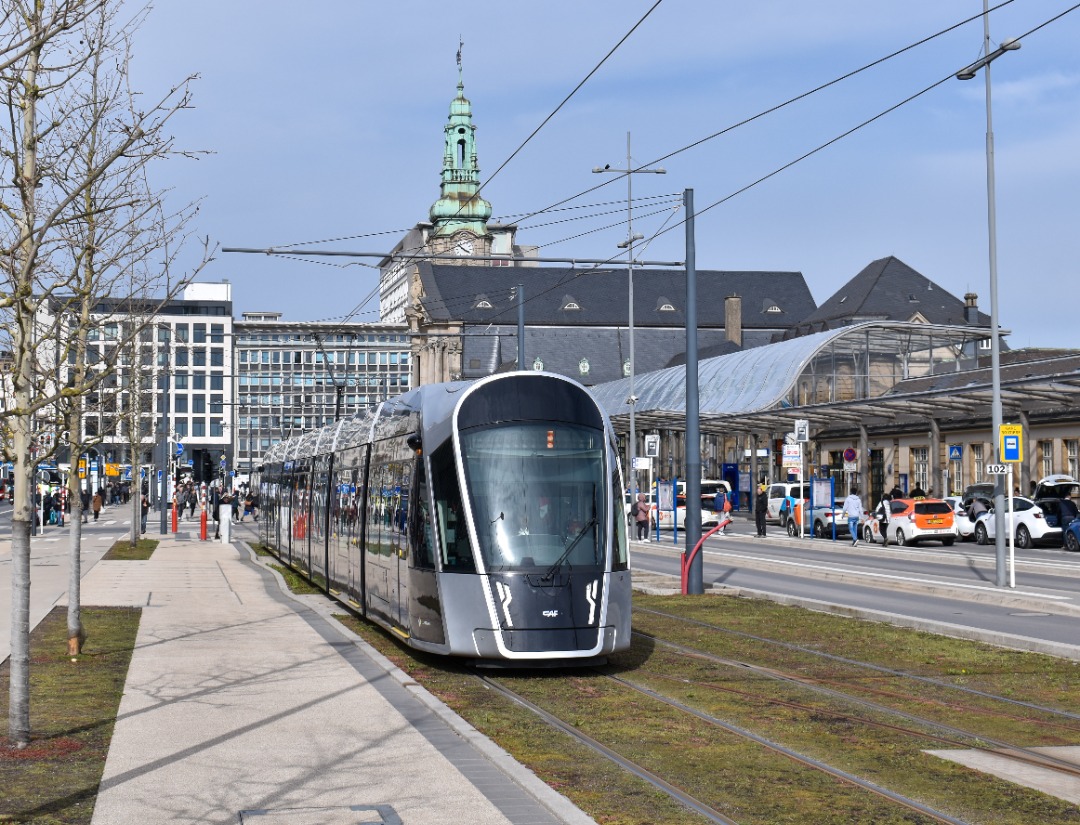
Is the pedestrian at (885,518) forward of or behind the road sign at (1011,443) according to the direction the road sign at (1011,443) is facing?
behind

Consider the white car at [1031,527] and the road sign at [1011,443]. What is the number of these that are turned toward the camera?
1

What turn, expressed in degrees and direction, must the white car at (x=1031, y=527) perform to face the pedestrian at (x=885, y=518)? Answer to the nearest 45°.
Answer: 0° — it already faces them

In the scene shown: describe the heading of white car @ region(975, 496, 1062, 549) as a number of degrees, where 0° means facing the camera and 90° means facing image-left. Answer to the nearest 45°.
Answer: approximately 135°

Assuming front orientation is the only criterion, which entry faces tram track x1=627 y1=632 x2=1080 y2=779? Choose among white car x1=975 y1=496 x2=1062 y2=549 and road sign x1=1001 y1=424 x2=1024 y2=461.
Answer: the road sign

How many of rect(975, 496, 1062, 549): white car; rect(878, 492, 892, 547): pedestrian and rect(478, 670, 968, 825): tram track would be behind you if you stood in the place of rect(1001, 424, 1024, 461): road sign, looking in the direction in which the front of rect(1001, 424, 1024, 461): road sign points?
2

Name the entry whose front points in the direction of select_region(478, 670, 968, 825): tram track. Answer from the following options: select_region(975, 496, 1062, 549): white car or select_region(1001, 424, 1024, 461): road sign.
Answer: the road sign

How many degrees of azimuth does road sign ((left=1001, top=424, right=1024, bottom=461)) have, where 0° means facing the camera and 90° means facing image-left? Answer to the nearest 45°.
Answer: approximately 0°

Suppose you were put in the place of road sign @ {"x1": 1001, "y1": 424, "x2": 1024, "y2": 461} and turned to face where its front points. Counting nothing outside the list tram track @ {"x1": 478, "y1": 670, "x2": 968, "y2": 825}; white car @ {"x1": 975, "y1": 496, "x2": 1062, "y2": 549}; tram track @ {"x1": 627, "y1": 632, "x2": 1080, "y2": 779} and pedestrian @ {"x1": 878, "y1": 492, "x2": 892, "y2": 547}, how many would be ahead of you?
2

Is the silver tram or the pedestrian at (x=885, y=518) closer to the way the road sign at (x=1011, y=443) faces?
the silver tram

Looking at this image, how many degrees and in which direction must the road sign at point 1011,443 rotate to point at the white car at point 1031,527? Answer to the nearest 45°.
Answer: approximately 180°
